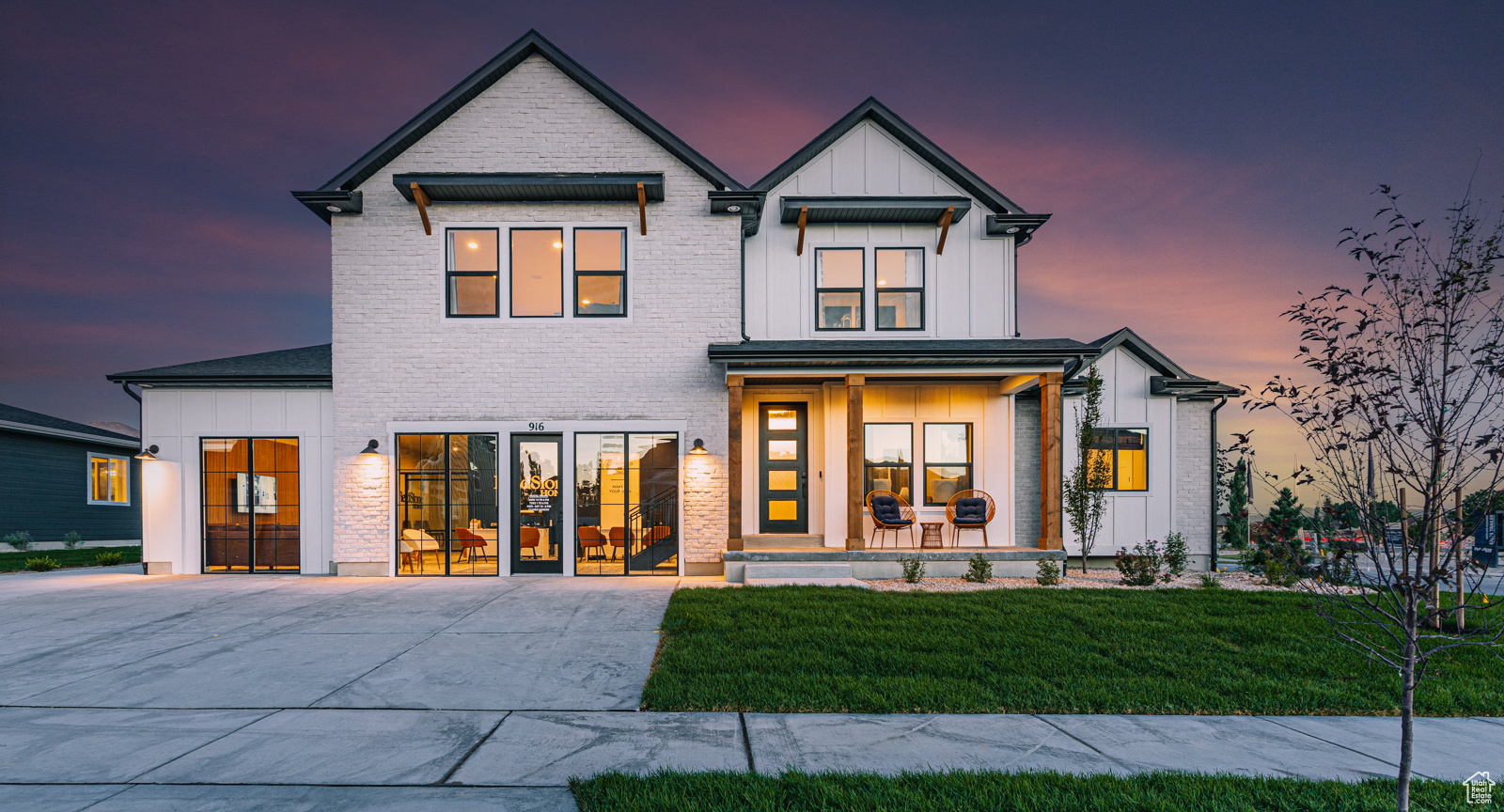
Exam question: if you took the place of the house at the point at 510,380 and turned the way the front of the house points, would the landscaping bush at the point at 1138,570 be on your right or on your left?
on your left

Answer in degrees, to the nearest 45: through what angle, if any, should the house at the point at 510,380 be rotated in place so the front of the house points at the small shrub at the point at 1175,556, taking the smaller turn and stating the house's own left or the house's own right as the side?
approximately 90° to the house's own left

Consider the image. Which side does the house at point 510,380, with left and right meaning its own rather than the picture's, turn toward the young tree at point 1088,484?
left

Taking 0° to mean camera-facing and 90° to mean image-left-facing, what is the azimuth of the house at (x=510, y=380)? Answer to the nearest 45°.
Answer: approximately 0°
